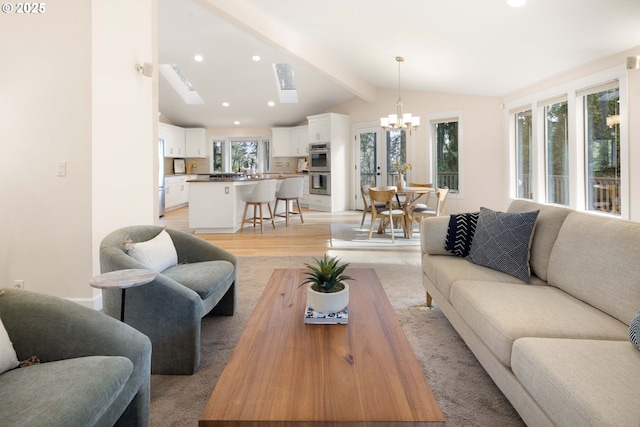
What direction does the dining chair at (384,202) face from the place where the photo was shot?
facing away from the viewer and to the right of the viewer

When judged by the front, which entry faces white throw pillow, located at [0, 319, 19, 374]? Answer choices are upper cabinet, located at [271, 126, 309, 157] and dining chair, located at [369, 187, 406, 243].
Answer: the upper cabinet

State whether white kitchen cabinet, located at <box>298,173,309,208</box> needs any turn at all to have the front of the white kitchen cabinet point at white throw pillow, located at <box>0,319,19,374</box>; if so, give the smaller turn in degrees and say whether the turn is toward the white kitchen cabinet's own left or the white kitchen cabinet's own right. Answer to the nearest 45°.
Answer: approximately 45° to the white kitchen cabinet's own left

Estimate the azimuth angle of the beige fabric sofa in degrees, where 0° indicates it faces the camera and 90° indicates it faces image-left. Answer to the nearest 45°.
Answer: approximately 45°

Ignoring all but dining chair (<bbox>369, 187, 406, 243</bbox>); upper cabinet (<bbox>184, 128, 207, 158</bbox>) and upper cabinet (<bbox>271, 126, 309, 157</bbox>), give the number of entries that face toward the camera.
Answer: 2

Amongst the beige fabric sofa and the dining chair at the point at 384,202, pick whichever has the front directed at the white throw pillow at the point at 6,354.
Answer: the beige fabric sofa

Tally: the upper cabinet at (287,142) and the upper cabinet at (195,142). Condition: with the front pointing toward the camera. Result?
2

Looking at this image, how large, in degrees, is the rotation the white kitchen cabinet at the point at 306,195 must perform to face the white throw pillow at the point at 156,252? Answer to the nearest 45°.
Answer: approximately 45° to its left

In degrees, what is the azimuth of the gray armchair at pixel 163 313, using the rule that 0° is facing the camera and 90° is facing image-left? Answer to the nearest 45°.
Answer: approximately 315°
